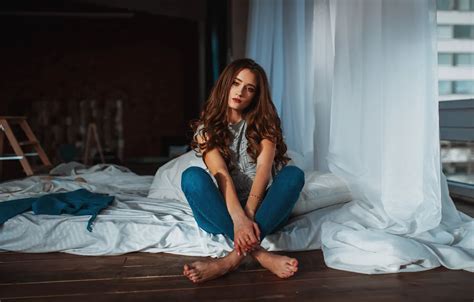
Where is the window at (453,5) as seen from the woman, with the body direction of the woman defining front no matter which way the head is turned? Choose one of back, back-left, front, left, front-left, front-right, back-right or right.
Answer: back-left

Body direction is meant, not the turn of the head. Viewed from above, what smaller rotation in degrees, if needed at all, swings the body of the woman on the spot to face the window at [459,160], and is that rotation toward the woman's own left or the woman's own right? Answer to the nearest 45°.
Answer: approximately 135° to the woman's own left

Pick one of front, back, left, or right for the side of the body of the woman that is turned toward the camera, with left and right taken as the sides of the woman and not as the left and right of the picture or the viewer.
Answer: front

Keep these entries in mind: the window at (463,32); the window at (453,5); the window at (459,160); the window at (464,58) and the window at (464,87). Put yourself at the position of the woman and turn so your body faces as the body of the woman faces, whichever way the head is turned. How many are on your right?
0

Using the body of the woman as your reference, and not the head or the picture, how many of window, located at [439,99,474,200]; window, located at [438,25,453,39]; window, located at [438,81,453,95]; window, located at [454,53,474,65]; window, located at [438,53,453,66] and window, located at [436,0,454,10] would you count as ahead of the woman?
0

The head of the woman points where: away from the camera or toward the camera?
toward the camera

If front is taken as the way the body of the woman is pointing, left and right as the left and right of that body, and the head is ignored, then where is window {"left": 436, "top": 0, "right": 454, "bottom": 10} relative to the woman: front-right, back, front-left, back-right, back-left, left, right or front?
back-left

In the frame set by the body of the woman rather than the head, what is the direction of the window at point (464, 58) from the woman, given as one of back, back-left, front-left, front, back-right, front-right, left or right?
back-left

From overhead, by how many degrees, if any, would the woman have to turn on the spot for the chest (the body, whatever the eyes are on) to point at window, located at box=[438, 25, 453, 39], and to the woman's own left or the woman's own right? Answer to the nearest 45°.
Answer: approximately 135° to the woman's own left

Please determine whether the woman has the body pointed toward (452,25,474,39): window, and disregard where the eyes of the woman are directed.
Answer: no

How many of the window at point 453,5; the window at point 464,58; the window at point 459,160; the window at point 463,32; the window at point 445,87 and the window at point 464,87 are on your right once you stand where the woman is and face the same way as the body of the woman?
0
